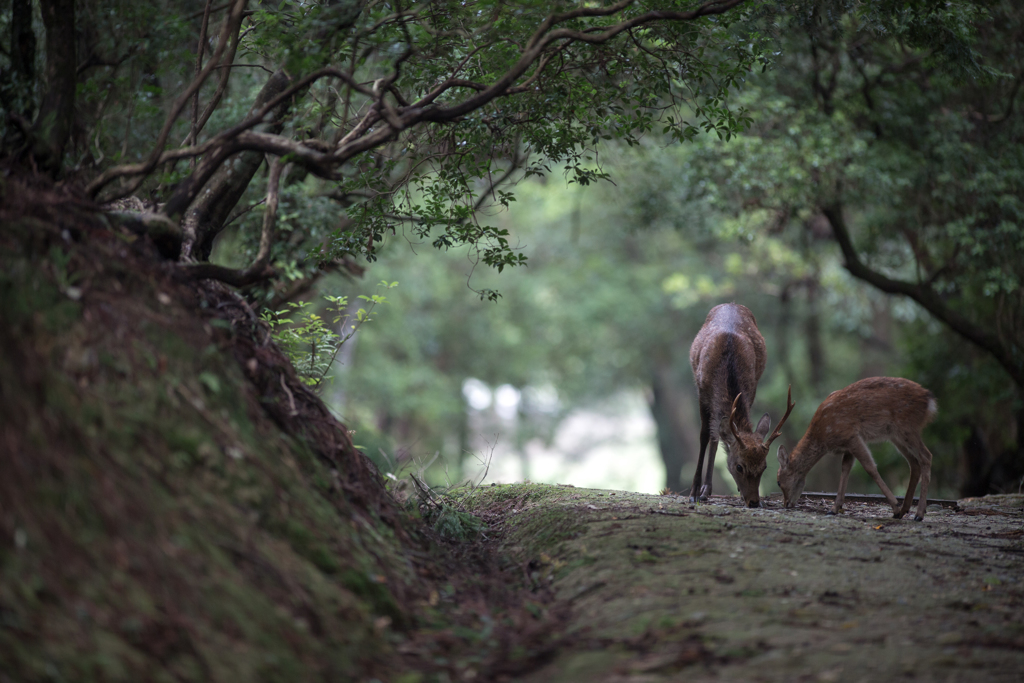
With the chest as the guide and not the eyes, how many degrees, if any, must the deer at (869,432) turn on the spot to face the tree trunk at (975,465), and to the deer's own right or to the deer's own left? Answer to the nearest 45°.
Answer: approximately 90° to the deer's own right

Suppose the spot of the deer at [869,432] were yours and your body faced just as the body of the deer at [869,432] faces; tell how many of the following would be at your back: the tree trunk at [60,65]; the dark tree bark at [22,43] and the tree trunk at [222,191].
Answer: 0

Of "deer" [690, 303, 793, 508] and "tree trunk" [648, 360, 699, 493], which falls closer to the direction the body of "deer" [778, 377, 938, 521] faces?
the deer

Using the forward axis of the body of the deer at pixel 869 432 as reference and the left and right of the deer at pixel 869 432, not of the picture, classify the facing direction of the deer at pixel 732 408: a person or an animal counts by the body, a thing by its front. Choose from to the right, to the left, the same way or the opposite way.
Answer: to the left

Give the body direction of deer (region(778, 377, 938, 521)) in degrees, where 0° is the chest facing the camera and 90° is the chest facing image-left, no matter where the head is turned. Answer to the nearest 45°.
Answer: approximately 90°

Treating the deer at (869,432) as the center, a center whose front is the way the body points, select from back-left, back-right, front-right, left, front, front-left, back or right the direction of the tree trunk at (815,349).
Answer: right

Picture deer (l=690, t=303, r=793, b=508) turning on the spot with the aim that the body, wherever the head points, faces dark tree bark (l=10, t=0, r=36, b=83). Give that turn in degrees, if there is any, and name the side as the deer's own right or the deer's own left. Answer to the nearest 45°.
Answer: approximately 45° to the deer's own right

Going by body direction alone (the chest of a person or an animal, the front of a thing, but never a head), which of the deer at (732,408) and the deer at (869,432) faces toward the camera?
the deer at (732,408)

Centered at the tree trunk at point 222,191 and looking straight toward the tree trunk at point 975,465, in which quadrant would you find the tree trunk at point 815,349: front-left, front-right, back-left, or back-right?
front-left

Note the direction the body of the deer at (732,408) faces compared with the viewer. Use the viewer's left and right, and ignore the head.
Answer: facing the viewer

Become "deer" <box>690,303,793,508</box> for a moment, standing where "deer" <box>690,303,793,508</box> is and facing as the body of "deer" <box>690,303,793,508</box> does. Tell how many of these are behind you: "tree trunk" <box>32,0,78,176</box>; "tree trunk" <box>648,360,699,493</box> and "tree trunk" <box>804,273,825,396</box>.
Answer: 2

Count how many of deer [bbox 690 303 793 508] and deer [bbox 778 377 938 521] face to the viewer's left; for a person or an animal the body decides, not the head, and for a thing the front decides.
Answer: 1
